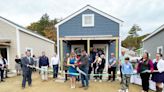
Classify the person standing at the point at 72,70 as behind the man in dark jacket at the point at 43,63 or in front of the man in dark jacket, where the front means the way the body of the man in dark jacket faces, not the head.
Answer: in front

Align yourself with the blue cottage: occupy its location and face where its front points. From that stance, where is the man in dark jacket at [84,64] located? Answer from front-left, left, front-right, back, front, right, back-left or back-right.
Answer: front

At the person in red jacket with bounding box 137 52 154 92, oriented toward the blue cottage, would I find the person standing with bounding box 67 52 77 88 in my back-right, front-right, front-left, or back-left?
front-left

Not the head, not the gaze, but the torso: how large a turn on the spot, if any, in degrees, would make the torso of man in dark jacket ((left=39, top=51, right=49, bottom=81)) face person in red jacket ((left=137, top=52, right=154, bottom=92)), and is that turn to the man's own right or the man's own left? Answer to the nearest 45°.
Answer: approximately 45° to the man's own left

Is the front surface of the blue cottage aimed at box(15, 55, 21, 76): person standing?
no

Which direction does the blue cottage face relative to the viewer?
toward the camera

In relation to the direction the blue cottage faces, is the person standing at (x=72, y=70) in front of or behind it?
in front

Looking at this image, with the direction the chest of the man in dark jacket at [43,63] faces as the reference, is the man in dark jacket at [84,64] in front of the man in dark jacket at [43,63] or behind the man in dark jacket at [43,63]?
in front

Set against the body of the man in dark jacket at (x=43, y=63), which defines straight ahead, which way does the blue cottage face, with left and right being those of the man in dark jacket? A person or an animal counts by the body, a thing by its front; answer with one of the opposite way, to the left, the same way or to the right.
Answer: the same way

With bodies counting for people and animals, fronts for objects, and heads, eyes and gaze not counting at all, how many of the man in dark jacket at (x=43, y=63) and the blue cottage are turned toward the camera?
2

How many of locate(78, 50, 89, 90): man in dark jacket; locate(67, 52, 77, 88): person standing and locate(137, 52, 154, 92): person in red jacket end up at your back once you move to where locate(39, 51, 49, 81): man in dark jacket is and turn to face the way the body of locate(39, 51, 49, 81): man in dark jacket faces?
0

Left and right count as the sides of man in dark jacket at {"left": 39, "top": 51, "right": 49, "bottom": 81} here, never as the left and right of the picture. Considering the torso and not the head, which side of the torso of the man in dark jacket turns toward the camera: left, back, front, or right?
front
